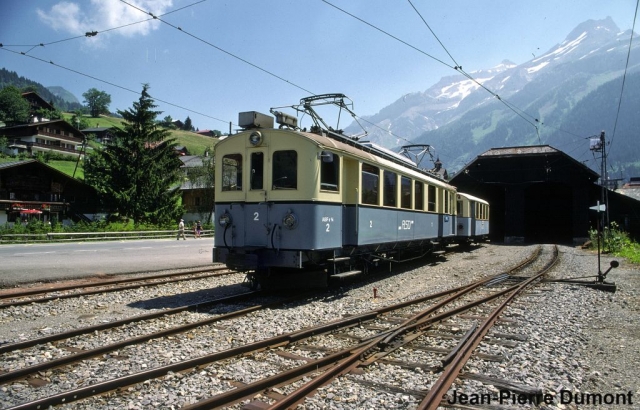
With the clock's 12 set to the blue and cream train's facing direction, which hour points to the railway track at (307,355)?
The railway track is roughly at 10 o'clock from the blue and cream train.

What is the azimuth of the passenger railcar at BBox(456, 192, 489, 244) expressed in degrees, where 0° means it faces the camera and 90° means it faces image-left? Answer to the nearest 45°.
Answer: approximately 45°

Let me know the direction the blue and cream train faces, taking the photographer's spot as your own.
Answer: facing the viewer and to the left of the viewer

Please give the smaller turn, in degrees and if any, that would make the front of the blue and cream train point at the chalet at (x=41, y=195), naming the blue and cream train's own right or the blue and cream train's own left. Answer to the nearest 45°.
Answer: approximately 90° to the blue and cream train's own right

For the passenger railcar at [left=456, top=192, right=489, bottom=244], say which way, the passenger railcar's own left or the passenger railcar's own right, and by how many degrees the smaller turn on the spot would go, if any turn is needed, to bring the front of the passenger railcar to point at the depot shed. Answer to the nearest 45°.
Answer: approximately 135° to the passenger railcar's own right

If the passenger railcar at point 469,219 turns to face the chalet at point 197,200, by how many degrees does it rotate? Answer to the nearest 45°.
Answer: approximately 90° to its right

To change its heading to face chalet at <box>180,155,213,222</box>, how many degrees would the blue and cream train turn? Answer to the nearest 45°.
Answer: approximately 135° to its right

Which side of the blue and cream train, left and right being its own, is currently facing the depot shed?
back

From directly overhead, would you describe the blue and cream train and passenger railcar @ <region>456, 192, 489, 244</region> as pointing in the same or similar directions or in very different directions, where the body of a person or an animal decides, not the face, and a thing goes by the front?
same or similar directions

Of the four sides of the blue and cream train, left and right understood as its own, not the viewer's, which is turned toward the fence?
right

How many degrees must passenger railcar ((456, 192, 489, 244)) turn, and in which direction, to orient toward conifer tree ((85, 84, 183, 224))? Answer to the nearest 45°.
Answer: approximately 45° to its right

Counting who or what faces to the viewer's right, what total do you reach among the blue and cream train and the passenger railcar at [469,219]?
0
